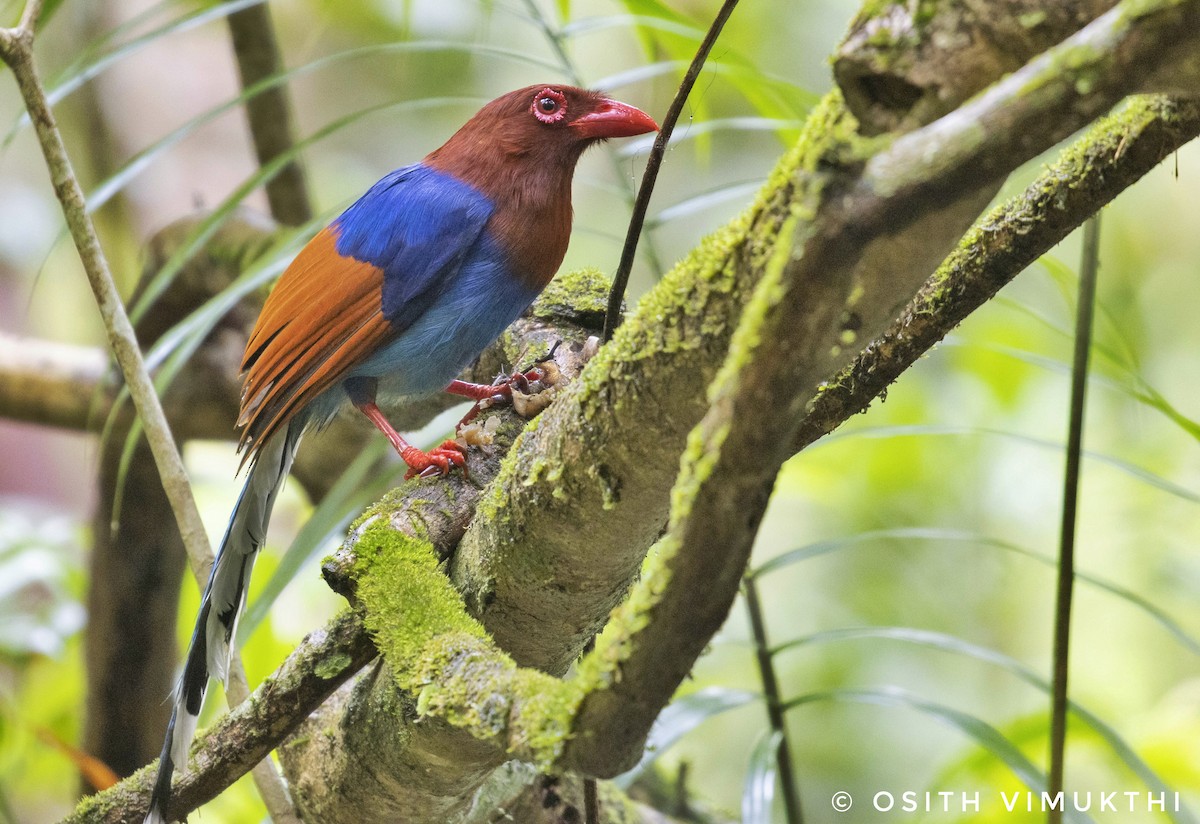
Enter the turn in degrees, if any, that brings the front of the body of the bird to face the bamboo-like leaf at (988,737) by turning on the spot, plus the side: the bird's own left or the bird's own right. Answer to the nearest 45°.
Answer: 0° — it already faces it

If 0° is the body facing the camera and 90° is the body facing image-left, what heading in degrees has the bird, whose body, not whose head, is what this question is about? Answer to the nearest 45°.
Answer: approximately 270°
